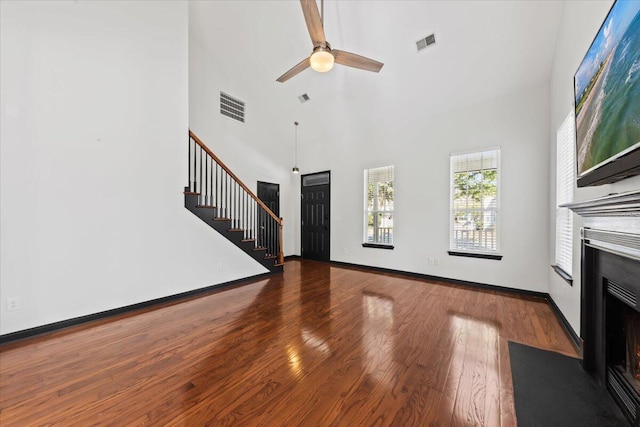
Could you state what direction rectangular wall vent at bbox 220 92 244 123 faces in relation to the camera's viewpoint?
facing the viewer and to the right of the viewer

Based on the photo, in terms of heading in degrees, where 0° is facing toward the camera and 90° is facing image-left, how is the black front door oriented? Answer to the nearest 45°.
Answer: approximately 45°

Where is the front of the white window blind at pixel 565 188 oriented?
to the viewer's left

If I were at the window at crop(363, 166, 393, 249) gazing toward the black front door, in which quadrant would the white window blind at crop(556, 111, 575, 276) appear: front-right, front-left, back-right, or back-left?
back-left

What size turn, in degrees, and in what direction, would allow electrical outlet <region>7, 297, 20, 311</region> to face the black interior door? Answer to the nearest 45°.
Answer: approximately 90° to its left

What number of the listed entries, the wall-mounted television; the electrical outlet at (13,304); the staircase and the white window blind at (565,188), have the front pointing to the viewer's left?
2

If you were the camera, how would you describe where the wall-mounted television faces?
facing to the left of the viewer

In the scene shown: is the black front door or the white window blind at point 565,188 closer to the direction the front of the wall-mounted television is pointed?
the black front door

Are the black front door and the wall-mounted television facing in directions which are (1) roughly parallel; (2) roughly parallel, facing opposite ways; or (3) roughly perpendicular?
roughly perpendicular

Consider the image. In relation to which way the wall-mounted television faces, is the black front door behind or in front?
in front

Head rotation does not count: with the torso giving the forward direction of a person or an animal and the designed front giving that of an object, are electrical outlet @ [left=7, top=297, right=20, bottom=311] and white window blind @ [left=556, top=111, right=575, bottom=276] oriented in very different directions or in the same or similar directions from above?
very different directions

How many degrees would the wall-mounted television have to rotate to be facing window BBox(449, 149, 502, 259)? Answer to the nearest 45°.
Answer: approximately 45° to its right
